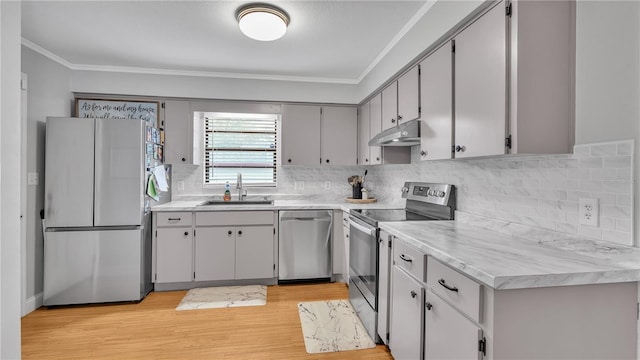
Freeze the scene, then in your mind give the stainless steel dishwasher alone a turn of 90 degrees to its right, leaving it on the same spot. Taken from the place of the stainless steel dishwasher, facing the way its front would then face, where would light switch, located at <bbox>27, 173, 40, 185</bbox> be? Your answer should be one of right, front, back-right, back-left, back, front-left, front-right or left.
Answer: front

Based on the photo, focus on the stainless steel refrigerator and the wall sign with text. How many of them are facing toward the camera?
2

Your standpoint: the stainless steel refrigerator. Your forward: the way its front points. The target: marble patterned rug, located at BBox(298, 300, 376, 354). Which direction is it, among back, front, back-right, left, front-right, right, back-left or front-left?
front-left

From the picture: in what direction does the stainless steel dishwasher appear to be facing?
toward the camera

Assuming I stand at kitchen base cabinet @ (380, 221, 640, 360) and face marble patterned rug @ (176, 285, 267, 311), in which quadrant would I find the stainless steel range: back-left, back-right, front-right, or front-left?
front-right

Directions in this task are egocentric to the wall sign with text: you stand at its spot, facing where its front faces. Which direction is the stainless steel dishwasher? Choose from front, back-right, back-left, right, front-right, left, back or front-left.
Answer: front-left

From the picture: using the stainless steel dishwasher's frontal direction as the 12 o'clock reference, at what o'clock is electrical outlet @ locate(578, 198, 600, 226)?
The electrical outlet is roughly at 11 o'clock from the stainless steel dishwasher.

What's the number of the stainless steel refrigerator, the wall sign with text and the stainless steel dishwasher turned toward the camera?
3

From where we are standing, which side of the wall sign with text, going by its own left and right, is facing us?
front

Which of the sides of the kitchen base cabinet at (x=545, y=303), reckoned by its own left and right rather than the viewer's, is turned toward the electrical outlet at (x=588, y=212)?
back

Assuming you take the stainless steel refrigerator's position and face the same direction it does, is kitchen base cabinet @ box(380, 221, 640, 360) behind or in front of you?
in front

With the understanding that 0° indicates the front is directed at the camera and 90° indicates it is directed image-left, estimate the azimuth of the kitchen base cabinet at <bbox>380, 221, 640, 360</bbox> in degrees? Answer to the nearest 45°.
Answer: approximately 45°
